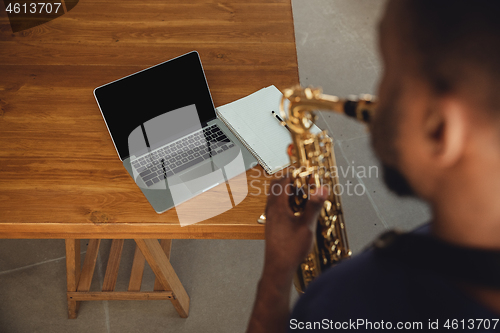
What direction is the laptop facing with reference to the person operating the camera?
facing the viewer and to the right of the viewer
